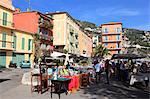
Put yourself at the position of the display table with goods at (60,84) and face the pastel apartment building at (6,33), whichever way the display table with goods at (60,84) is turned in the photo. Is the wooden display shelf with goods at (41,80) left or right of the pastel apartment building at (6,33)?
left

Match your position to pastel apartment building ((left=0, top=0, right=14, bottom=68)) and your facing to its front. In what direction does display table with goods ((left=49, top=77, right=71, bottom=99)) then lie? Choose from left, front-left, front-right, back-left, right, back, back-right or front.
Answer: front-right

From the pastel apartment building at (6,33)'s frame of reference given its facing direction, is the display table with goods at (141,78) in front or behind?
in front

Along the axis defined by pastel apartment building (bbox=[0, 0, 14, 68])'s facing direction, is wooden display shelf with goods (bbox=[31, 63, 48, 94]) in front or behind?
in front

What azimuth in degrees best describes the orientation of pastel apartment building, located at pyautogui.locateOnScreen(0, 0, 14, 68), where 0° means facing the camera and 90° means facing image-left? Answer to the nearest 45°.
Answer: approximately 315°
